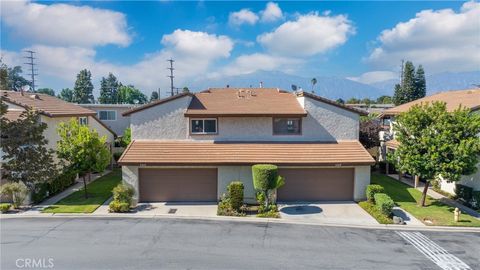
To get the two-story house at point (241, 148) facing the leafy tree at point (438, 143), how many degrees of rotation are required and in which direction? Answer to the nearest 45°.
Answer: approximately 90° to its left

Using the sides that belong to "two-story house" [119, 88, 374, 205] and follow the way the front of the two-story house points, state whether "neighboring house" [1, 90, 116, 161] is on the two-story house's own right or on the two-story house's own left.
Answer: on the two-story house's own right

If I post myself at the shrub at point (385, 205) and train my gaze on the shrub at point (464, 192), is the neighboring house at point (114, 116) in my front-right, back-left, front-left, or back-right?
back-left

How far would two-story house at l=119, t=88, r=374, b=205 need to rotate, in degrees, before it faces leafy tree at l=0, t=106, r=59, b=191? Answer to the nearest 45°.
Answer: approximately 90° to its right

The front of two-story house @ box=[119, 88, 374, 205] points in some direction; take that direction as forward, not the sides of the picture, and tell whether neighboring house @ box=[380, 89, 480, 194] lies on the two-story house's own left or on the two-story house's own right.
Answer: on the two-story house's own left

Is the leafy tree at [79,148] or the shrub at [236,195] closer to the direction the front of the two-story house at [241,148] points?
the shrub

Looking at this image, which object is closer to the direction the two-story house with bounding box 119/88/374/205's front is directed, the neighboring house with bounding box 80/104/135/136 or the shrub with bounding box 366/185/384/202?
the shrub

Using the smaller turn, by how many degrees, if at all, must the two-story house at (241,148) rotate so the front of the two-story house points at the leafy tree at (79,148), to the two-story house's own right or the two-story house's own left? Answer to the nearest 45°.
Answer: approximately 90° to the two-story house's own right

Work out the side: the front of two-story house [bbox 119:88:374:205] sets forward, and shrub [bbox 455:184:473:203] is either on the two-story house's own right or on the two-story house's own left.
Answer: on the two-story house's own left

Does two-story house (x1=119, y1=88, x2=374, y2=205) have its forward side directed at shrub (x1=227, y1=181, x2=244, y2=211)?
yes

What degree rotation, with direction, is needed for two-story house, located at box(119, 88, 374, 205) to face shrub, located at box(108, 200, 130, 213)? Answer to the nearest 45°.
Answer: approximately 45° to its right

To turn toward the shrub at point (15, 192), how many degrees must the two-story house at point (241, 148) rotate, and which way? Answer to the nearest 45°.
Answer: approximately 90° to its right

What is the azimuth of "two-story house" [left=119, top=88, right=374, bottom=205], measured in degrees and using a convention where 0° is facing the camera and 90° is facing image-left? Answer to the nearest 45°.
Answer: approximately 0°
